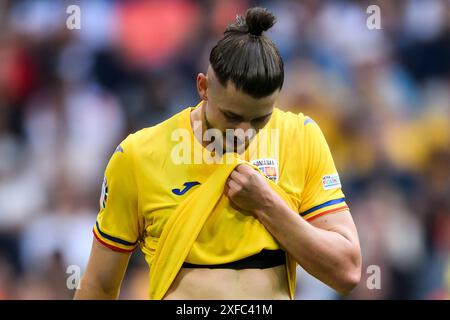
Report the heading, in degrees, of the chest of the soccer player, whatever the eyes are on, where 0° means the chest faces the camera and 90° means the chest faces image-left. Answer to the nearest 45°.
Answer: approximately 0°
